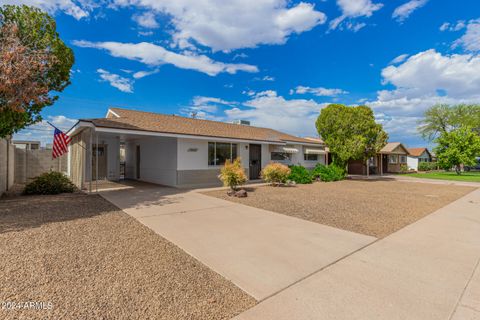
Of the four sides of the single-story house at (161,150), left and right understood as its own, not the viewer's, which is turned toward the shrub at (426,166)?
left

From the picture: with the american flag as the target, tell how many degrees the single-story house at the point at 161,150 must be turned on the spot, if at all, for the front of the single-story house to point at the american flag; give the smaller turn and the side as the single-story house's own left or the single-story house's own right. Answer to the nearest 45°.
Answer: approximately 90° to the single-story house's own right

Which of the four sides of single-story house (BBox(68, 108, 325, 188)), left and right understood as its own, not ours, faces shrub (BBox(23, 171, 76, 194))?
right

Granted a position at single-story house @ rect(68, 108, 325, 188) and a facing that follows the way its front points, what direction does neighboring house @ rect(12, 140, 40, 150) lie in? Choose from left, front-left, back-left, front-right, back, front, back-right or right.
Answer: back

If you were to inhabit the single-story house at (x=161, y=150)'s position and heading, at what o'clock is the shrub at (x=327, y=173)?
The shrub is roughly at 10 o'clock from the single-story house.

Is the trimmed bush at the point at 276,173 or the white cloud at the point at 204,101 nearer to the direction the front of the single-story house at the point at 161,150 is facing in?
the trimmed bush

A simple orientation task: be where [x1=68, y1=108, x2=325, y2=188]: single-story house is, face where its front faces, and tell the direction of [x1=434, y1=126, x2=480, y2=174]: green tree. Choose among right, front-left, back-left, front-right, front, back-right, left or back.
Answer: front-left

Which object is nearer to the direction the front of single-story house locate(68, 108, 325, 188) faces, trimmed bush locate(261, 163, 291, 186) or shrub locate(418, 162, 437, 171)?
the trimmed bush

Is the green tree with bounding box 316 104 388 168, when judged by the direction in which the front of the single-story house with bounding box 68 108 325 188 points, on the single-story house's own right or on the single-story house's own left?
on the single-story house's own left
